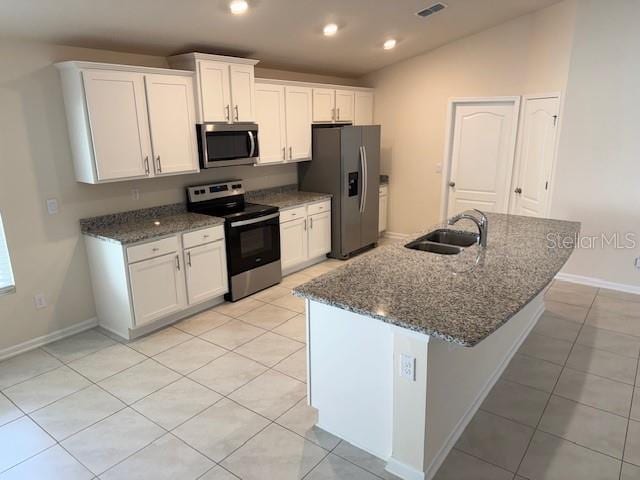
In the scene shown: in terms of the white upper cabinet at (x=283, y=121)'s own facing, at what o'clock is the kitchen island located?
The kitchen island is roughly at 1 o'clock from the white upper cabinet.

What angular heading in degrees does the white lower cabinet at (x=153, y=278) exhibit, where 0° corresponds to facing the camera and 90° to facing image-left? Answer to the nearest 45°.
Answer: approximately 315°

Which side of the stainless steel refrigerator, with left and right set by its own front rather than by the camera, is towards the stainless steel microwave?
right

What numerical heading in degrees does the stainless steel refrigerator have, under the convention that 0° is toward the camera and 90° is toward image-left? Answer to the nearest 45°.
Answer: approximately 315°

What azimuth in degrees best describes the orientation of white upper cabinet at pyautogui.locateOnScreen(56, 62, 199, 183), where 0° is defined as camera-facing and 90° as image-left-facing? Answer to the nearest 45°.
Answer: approximately 315°

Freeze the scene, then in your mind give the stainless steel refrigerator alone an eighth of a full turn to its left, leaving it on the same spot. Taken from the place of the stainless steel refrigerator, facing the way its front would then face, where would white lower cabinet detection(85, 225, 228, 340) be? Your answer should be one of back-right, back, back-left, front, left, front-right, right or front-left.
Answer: back-right

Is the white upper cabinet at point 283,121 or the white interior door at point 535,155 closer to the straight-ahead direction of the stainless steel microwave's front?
the white interior door

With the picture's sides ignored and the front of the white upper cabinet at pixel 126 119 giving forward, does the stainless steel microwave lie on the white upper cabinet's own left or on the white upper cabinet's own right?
on the white upper cabinet's own left

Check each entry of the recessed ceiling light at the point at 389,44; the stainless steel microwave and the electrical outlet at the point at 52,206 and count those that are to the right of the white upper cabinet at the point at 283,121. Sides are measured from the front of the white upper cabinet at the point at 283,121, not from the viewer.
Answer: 2
